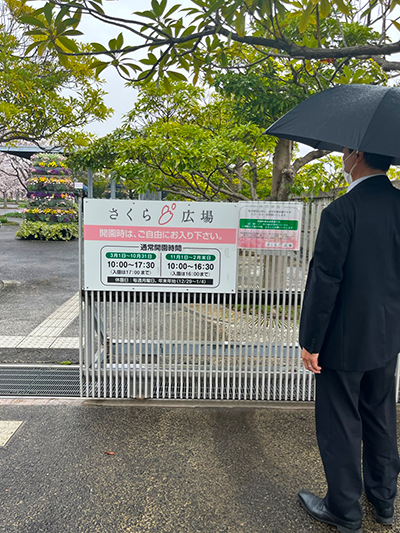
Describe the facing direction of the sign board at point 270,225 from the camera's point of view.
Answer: facing the viewer

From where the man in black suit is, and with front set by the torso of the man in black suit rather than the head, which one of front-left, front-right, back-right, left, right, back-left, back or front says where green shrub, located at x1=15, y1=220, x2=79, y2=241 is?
front

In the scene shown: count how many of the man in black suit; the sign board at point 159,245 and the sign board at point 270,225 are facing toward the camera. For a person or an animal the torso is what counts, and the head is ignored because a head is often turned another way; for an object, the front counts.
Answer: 2

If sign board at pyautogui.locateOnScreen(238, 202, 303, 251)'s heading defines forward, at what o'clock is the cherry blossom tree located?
The cherry blossom tree is roughly at 5 o'clock from the sign board.

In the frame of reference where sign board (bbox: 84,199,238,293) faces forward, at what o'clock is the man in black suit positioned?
The man in black suit is roughly at 11 o'clock from the sign board.

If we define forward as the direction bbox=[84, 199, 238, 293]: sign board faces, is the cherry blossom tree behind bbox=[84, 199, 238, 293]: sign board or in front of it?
behind

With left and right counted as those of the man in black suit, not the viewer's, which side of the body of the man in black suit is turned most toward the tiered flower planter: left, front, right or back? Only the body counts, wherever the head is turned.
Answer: front

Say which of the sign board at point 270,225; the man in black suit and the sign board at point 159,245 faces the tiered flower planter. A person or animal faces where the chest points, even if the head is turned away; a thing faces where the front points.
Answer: the man in black suit

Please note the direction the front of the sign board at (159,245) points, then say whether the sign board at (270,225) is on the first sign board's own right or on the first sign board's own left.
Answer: on the first sign board's own left

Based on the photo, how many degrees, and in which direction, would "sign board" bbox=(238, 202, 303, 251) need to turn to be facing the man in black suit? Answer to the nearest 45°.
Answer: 0° — it already faces them

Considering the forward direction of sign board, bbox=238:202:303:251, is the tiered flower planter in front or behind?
behind

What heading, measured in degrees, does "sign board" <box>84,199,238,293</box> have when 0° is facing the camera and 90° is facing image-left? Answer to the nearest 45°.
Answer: approximately 0°

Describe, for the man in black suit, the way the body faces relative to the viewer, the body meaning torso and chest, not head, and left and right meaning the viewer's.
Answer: facing away from the viewer and to the left of the viewer
